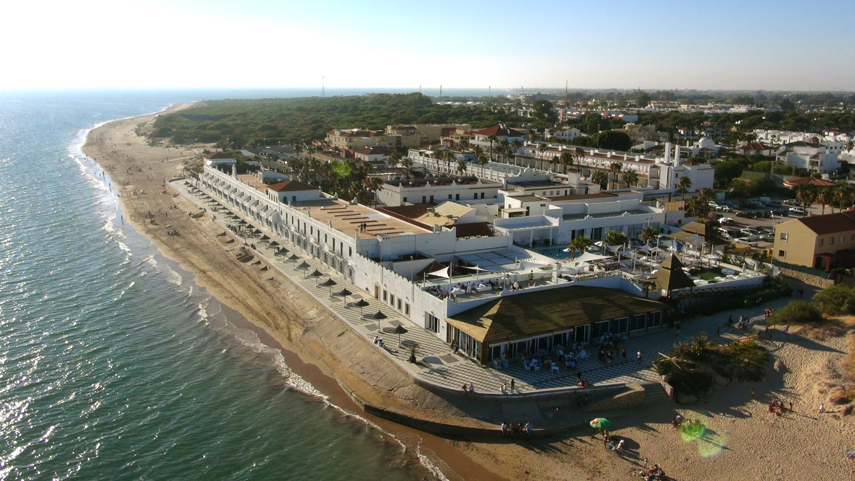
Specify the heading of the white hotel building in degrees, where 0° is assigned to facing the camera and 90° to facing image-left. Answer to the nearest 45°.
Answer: approximately 45°

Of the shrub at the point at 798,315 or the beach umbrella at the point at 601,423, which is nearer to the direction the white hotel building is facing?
the beach umbrella

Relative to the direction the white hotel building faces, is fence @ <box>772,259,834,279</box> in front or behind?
behind

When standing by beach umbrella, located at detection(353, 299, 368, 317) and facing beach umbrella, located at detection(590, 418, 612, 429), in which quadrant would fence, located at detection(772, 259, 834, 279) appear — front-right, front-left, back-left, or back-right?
front-left

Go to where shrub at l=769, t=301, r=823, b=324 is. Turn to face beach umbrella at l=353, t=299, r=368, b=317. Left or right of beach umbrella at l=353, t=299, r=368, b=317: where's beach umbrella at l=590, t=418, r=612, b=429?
left

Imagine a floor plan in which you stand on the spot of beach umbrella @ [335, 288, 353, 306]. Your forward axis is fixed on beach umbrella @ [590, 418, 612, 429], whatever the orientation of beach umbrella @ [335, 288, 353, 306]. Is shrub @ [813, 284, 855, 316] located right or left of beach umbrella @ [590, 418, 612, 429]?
left

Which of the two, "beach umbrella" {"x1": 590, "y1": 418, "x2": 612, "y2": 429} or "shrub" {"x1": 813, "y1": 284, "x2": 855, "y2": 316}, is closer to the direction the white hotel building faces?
the beach umbrella

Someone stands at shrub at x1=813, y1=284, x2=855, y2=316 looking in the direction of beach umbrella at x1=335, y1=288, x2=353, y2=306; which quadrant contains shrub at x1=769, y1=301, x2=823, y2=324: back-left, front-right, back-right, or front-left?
front-left

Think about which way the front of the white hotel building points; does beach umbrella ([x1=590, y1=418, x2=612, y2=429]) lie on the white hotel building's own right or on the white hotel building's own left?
on the white hotel building's own left
